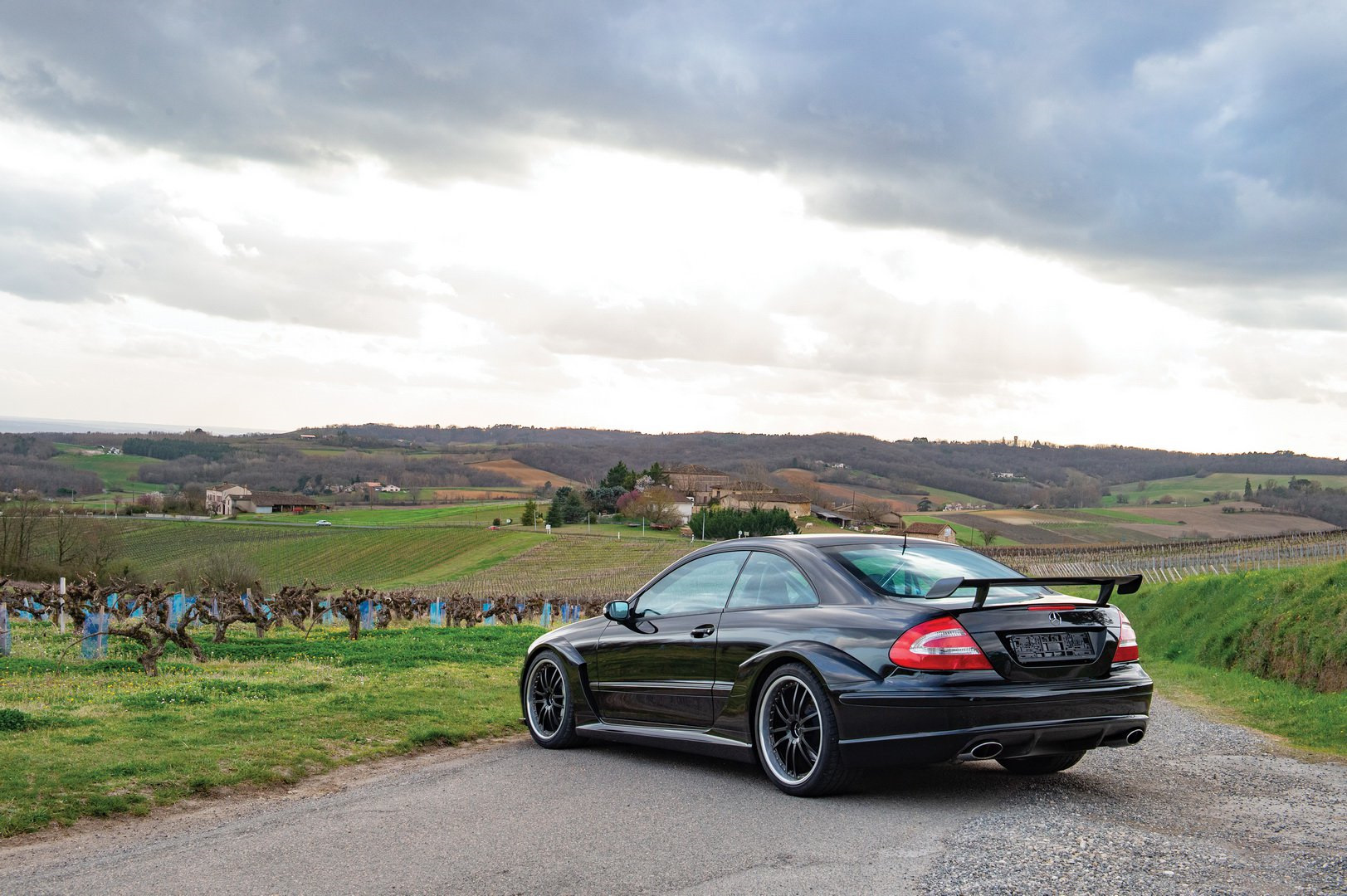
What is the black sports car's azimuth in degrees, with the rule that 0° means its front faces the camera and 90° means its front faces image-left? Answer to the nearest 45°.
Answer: approximately 135°

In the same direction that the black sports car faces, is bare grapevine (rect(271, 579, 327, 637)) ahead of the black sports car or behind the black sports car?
ahead
